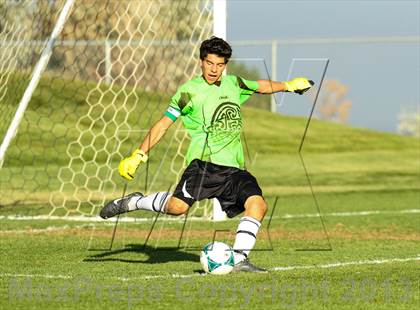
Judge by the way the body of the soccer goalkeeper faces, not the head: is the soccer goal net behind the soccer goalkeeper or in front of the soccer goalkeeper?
behind

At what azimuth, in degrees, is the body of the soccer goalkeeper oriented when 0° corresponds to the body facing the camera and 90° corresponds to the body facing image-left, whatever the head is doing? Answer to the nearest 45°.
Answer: approximately 315°
